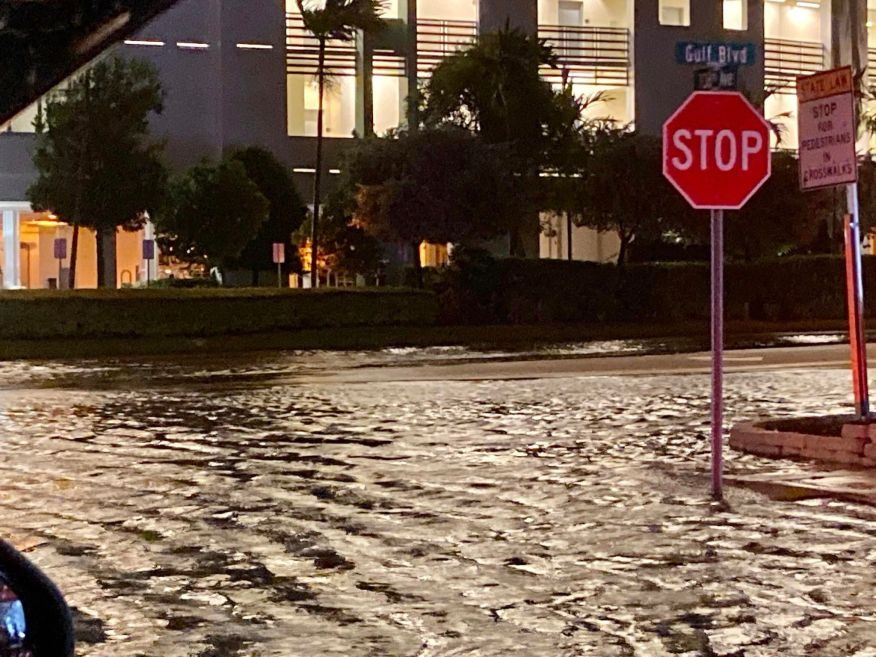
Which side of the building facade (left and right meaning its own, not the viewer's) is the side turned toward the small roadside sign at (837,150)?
front

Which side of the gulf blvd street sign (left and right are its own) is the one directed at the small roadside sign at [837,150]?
left

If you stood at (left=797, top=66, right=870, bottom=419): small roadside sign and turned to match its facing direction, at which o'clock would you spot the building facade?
The building facade is roughly at 5 o'clock from the small roadside sign.

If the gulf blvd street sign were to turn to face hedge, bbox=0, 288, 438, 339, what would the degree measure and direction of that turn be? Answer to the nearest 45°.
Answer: approximately 135° to its right

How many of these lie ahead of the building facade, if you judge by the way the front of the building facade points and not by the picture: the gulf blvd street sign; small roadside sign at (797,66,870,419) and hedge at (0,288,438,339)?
3

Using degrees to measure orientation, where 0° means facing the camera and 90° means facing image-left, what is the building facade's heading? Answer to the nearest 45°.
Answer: approximately 0°

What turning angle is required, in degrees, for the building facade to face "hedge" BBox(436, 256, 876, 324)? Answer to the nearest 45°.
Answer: approximately 45° to its left

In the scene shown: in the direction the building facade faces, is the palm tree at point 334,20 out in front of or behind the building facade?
in front

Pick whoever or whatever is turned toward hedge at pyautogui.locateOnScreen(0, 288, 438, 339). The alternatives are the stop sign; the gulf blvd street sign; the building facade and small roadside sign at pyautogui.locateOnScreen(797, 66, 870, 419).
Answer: the building facade

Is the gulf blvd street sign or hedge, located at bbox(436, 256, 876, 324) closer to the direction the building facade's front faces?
the gulf blvd street sign
